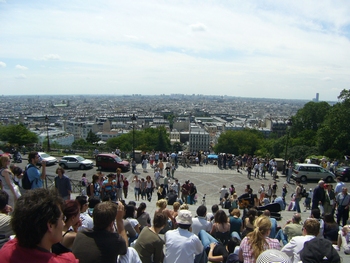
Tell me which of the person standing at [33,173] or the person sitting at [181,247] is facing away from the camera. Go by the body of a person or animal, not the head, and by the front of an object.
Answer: the person sitting

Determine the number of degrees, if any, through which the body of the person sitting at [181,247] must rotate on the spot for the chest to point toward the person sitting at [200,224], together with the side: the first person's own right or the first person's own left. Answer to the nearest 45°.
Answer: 0° — they already face them

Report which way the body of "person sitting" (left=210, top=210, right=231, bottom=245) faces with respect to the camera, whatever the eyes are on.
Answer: away from the camera

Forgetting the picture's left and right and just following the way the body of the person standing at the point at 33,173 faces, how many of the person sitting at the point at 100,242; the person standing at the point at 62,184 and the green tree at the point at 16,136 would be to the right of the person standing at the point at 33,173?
1

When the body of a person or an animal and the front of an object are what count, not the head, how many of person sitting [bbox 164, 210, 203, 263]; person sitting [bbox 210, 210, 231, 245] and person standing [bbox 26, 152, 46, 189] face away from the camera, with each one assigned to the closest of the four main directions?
2

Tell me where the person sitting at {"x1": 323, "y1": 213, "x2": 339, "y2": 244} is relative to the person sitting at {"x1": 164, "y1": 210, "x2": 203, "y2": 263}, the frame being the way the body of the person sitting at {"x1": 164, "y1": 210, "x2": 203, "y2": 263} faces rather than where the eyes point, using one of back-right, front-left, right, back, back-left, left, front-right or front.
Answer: front-right

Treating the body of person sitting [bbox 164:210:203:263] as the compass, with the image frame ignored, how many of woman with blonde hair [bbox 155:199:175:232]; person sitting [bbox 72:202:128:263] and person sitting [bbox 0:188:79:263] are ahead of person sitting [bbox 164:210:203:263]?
1

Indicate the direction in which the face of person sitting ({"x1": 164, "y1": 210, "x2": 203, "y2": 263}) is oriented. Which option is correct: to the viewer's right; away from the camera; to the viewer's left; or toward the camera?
away from the camera

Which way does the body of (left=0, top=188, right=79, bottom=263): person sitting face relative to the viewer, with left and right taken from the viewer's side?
facing away from the viewer and to the right of the viewer

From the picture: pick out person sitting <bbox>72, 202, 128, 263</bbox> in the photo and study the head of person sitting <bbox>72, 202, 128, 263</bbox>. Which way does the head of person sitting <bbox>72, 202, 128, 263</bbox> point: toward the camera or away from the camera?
away from the camera

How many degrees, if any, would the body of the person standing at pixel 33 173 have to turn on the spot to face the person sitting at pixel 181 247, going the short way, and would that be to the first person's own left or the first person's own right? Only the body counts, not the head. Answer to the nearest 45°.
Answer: approximately 45° to the first person's own right
